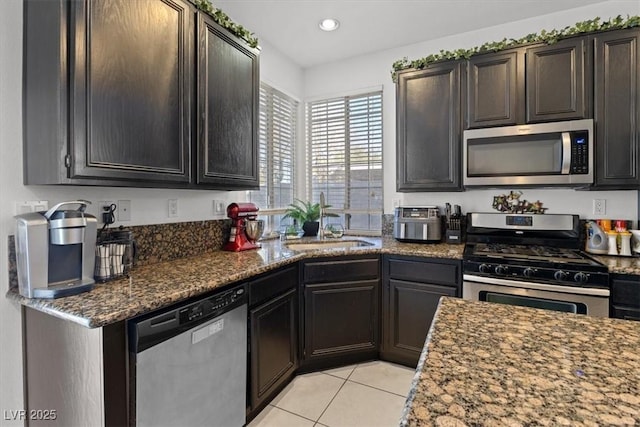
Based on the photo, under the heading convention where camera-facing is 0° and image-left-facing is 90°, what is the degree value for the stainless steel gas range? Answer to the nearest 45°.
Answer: approximately 0°

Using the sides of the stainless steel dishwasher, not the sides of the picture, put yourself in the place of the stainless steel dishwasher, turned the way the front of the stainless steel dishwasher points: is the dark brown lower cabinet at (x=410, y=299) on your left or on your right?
on your left

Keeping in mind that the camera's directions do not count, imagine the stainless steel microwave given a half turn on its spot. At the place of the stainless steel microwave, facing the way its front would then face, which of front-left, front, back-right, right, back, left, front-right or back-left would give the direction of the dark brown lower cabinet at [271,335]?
back-left

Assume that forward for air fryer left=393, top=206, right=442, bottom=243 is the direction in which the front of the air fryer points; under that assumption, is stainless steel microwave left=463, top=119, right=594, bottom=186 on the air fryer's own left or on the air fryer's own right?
on the air fryer's own left

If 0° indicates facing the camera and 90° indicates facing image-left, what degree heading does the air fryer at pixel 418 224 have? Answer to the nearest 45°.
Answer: approximately 0°

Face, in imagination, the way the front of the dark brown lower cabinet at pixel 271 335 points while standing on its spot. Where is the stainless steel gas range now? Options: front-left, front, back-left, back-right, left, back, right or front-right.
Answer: front-left

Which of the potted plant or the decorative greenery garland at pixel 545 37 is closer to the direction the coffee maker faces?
the decorative greenery garland

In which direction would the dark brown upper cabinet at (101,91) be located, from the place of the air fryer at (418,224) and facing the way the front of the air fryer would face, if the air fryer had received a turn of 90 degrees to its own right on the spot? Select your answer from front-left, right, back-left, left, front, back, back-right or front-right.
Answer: front-left

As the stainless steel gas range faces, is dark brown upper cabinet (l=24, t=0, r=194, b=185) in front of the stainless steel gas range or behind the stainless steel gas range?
in front

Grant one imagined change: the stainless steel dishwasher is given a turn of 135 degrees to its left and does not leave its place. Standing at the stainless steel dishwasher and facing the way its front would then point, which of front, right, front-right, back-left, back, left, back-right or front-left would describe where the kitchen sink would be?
front-right

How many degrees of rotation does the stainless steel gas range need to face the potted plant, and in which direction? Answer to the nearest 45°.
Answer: approximately 90° to its right
